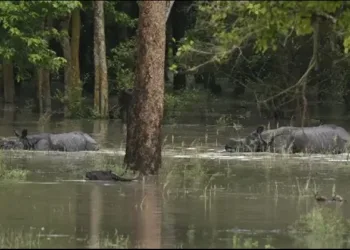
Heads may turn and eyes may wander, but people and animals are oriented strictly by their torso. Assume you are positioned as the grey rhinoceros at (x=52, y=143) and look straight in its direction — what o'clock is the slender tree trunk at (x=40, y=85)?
The slender tree trunk is roughly at 3 o'clock from the grey rhinoceros.

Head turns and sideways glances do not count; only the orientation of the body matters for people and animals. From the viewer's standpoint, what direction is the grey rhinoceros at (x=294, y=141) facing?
to the viewer's left

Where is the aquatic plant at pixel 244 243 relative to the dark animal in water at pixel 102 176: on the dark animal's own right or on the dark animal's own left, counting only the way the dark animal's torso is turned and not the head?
on the dark animal's own left

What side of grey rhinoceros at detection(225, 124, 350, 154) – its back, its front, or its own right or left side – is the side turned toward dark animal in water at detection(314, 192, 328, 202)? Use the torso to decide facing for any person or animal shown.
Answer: left

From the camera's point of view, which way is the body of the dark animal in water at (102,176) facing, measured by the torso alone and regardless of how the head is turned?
to the viewer's left

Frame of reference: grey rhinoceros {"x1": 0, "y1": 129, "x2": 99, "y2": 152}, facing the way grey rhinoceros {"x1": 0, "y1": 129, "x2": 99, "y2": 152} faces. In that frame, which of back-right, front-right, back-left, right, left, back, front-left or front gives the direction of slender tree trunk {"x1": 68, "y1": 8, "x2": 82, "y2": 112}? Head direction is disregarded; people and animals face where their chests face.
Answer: right

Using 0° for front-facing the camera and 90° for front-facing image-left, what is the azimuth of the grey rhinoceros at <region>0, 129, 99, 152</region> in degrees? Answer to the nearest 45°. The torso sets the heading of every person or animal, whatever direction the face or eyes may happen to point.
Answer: approximately 90°

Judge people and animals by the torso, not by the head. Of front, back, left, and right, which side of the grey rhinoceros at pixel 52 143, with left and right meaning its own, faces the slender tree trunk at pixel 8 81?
right
